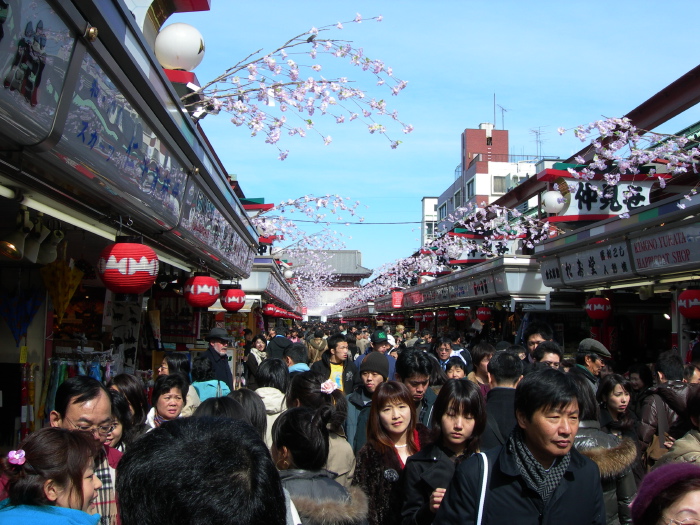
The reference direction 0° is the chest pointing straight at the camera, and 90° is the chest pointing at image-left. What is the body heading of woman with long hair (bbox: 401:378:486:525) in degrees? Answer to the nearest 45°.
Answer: approximately 0°

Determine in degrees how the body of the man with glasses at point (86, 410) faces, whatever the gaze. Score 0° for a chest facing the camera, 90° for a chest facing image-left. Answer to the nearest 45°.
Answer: approximately 315°

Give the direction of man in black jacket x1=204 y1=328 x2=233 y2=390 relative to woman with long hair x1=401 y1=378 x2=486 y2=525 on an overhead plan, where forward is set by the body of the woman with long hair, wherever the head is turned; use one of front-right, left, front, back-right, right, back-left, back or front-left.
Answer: back-right

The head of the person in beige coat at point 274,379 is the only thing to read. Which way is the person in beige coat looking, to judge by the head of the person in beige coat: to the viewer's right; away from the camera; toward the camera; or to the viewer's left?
away from the camera

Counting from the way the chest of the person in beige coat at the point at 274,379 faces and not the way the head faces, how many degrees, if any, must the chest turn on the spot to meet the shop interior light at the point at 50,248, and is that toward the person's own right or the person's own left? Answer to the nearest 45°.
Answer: approximately 90° to the person's own left

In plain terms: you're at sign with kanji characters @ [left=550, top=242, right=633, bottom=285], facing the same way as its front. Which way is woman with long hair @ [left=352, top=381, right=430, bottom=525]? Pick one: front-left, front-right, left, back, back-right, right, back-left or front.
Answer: front-left

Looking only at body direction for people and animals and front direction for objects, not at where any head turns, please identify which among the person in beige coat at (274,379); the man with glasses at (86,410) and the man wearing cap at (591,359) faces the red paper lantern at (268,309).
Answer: the person in beige coat

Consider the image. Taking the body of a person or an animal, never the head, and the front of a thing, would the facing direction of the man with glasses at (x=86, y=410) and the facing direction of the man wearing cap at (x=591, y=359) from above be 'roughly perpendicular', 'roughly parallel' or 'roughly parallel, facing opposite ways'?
roughly parallel

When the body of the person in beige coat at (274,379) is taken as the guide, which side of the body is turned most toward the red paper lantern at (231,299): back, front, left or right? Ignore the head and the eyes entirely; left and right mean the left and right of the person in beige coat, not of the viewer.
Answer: front

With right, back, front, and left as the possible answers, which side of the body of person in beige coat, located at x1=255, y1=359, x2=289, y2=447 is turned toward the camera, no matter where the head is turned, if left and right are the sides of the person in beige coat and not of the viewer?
back

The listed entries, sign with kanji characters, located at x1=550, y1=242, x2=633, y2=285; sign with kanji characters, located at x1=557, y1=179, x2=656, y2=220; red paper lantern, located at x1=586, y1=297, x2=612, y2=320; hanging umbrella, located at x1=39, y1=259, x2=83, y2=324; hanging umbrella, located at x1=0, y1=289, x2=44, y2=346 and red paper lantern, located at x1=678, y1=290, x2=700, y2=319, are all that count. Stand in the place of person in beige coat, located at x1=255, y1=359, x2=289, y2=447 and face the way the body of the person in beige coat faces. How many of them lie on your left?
2
